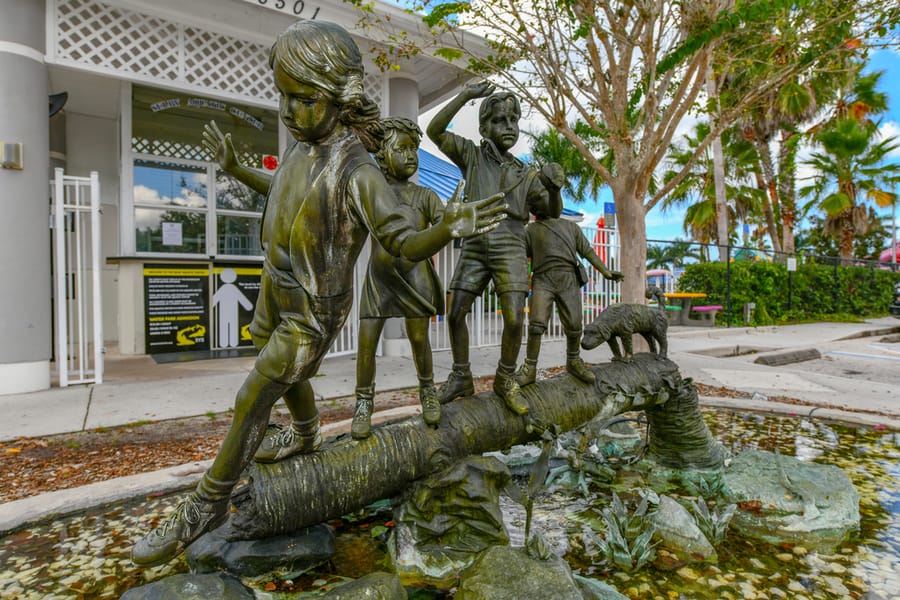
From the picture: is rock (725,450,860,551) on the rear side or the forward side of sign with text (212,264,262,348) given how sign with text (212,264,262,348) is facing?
on the forward side

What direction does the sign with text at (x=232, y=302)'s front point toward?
toward the camera

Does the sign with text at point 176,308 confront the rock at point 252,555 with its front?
yes

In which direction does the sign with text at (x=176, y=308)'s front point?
toward the camera

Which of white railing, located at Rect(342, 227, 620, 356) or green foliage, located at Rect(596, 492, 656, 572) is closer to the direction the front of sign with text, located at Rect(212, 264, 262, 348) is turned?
the green foliage

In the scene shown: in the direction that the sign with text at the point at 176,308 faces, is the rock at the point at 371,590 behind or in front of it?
in front

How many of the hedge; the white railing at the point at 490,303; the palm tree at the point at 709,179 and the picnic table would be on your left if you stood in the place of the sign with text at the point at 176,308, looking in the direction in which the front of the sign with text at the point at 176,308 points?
4

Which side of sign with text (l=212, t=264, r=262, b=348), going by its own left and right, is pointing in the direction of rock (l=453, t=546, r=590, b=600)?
front

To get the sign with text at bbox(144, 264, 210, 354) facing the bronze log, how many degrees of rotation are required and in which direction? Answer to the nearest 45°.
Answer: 0° — it already faces it

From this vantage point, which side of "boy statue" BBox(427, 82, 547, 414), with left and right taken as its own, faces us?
front

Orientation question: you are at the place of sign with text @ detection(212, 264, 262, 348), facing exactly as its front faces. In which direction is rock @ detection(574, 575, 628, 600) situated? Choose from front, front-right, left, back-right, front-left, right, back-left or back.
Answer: front

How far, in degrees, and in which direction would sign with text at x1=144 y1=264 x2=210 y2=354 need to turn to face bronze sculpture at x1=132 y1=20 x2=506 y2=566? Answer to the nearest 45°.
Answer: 0° — it already faces it

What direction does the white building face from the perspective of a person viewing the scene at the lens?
facing the viewer and to the right of the viewer

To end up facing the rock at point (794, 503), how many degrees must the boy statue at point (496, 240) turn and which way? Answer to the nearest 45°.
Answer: approximately 90° to its left
